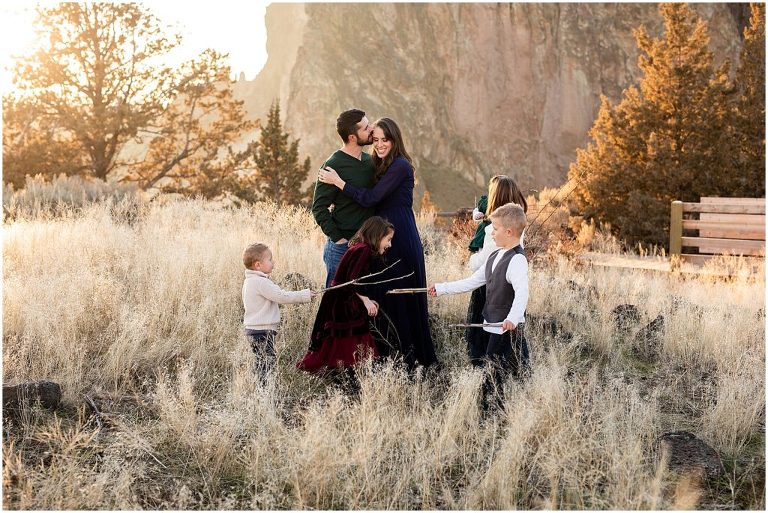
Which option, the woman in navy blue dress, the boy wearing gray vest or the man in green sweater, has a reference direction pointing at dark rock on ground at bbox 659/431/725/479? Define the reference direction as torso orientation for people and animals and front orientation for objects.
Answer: the man in green sweater

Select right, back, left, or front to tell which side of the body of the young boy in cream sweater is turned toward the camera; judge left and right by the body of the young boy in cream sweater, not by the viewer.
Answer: right

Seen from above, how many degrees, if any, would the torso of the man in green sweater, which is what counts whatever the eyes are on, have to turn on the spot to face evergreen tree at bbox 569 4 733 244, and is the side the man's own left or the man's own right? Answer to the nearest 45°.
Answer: approximately 90° to the man's own left

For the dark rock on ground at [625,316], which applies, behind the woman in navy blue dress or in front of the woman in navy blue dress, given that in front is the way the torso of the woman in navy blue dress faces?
behind

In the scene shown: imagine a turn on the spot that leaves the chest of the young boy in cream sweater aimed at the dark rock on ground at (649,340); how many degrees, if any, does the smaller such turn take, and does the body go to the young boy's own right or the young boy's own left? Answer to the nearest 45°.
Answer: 0° — they already face it

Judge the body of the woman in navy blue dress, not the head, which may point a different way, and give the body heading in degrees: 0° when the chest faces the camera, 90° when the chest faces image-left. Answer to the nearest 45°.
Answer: approximately 90°

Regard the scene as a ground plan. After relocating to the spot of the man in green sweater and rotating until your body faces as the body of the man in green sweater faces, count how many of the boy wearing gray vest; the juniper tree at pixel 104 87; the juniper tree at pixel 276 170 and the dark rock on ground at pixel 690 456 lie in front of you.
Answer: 2
